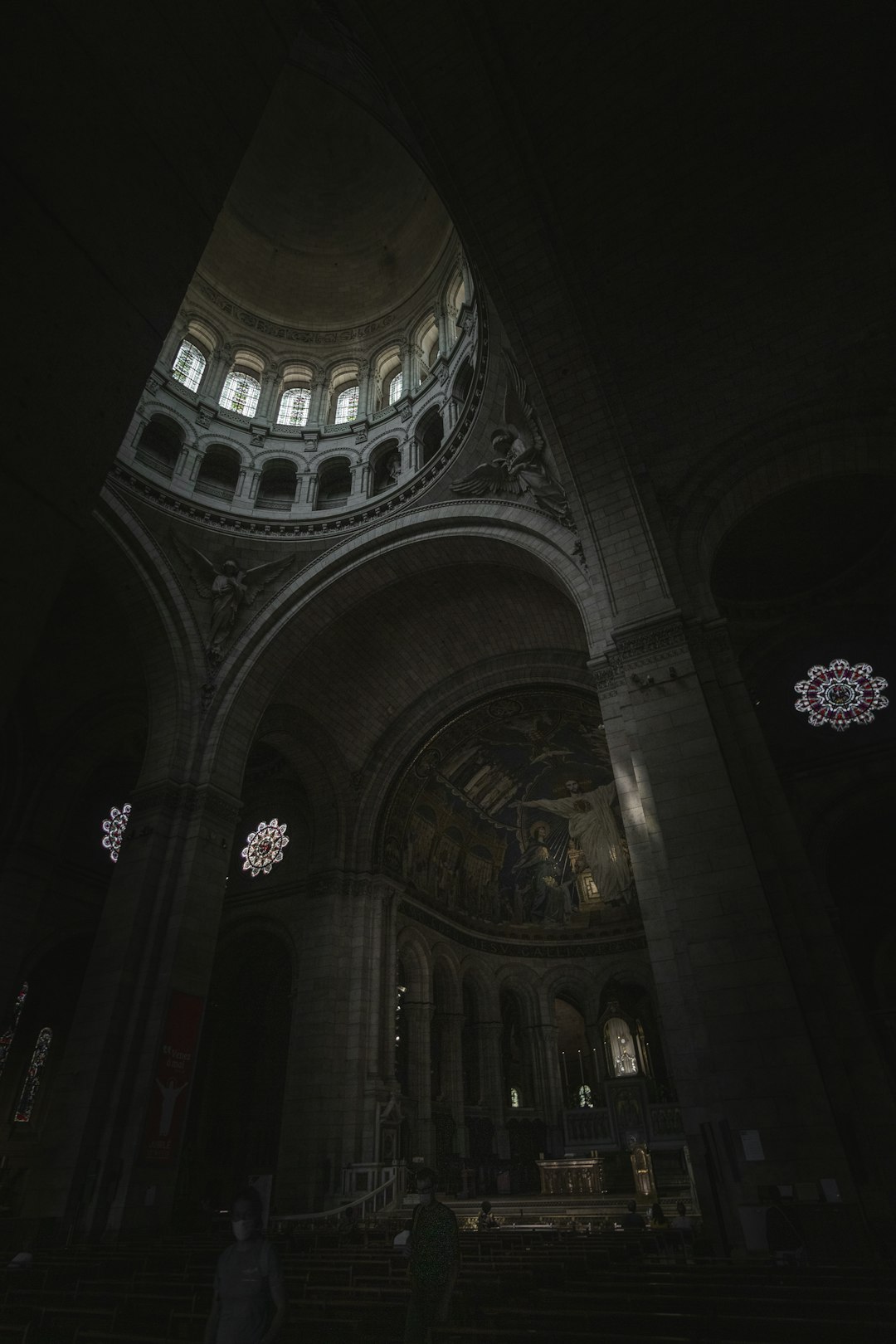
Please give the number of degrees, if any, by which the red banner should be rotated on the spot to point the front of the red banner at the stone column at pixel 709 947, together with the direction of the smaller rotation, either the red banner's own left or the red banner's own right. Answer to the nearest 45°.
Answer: approximately 45° to the red banner's own left

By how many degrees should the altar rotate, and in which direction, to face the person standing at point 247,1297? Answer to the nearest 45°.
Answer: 0° — it already faces them

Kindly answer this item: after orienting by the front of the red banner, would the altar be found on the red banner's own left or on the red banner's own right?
on the red banner's own left

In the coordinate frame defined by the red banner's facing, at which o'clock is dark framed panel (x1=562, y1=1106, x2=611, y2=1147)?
The dark framed panel is roughly at 8 o'clock from the red banner.

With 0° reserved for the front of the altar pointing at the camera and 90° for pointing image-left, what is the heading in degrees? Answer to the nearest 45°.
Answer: approximately 0°

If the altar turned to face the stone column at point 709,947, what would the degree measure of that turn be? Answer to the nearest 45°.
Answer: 0° — it already faces it

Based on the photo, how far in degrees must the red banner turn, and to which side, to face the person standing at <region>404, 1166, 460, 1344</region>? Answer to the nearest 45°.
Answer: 0° — it already faces them
